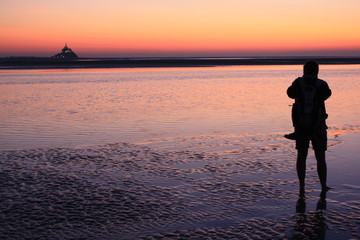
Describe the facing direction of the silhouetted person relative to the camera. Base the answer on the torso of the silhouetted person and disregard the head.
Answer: away from the camera
